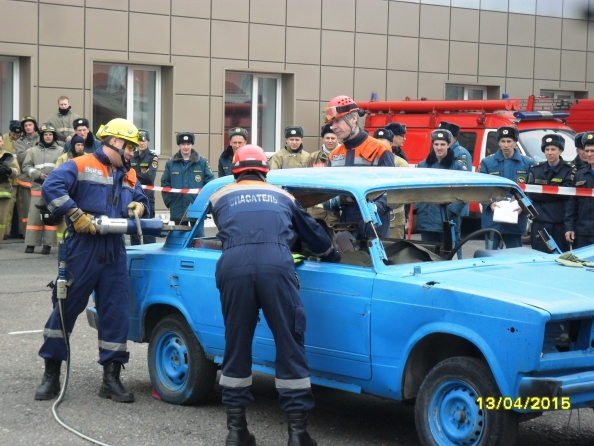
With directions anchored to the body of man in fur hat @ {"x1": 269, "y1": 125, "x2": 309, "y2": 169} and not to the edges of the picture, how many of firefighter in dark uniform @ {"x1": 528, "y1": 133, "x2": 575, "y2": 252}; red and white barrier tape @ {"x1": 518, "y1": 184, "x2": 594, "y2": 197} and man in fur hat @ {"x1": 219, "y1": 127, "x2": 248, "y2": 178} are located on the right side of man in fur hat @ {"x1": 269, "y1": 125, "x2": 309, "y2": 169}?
1

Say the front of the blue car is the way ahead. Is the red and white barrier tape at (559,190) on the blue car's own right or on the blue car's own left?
on the blue car's own left

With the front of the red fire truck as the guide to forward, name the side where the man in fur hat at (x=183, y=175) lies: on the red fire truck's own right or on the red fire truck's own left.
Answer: on the red fire truck's own right

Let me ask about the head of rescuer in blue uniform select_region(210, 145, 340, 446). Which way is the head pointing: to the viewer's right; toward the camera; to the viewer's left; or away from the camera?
away from the camera

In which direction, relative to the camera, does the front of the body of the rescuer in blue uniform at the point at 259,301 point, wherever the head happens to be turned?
away from the camera

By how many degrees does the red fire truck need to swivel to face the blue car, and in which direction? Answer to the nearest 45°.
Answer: approximately 45° to its right

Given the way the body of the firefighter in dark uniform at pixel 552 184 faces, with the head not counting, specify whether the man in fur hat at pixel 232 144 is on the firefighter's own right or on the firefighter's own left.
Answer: on the firefighter's own right

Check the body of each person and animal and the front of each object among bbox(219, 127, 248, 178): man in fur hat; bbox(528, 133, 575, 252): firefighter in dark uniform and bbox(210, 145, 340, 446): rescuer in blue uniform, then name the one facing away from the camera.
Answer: the rescuer in blue uniform

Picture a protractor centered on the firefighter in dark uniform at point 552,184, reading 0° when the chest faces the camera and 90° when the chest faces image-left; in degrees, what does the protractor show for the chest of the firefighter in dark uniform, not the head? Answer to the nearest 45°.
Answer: approximately 0°

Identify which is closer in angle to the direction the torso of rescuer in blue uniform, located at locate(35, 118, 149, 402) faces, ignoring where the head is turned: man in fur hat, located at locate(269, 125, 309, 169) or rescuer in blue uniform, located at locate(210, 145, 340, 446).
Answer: the rescuer in blue uniform

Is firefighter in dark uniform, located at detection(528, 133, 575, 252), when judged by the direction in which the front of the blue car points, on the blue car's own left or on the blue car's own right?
on the blue car's own left

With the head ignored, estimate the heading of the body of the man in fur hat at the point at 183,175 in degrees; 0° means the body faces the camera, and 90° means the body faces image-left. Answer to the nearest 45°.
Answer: approximately 0°

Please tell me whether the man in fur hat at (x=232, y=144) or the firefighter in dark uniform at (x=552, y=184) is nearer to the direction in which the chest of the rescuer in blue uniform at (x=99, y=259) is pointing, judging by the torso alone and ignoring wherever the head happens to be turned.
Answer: the firefighter in dark uniform
